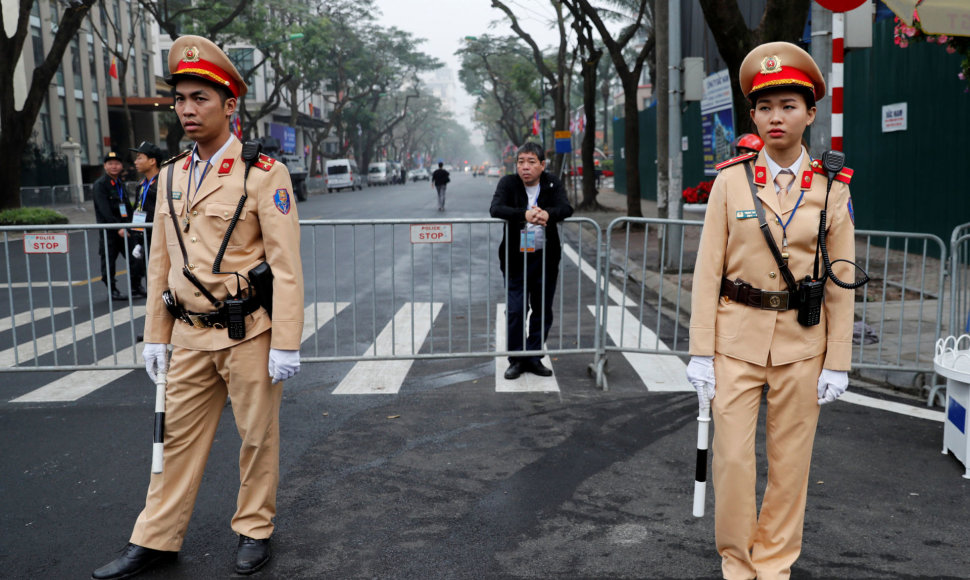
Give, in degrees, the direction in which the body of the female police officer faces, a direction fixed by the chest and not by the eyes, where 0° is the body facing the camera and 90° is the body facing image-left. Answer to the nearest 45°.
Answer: approximately 0°

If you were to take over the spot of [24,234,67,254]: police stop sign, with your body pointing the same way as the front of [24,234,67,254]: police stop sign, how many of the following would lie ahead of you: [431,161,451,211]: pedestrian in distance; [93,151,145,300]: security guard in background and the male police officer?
1

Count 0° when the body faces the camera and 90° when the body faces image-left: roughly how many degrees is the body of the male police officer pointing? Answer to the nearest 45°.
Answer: approximately 45°

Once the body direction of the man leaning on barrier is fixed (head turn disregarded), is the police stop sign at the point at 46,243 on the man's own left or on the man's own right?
on the man's own right

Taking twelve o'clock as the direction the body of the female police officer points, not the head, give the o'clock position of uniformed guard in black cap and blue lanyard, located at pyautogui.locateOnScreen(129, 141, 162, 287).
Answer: The uniformed guard in black cap and blue lanyard is roughly at 4 o'clock from the female police officer.

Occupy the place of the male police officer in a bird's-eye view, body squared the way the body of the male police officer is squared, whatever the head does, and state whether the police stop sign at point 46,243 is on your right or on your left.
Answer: on your right

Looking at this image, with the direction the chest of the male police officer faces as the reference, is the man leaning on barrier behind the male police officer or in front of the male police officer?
behind

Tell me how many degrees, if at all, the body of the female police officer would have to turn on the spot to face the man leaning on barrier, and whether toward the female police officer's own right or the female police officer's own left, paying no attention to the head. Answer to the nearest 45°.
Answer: approximately 135° to the female police officer's own right

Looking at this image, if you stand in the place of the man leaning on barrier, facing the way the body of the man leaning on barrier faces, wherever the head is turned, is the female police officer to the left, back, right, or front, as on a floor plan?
front

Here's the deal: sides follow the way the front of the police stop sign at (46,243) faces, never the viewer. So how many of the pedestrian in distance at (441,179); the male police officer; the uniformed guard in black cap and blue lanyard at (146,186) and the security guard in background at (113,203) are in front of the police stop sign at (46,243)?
1

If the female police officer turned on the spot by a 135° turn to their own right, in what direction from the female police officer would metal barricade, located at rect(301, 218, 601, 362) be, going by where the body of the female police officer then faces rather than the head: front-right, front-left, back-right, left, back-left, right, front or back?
front
